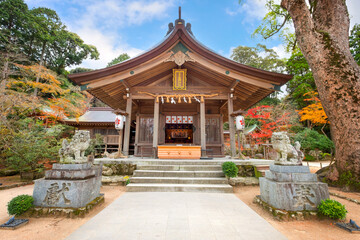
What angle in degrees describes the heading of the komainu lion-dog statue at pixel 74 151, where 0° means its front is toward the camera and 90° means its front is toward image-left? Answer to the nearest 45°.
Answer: approximately 315°

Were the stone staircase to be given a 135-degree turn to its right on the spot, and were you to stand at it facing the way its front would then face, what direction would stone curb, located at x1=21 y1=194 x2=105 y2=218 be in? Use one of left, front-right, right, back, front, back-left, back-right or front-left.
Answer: left

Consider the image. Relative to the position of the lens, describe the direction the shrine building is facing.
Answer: facing the viewer

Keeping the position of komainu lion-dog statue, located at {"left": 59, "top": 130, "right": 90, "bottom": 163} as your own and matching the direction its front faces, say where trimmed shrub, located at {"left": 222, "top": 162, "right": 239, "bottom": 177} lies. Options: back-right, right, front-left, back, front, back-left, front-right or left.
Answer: front-left

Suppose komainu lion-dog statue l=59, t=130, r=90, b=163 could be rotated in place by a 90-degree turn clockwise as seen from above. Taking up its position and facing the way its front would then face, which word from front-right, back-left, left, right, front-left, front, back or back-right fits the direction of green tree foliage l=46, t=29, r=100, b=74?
back-right

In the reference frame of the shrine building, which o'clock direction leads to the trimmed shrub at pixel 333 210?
The trimmed shrub is roughly at 11 o'clock from the shrine building.

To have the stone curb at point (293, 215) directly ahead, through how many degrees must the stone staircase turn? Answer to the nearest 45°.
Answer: approximately 45° to its left

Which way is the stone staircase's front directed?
toward the camera

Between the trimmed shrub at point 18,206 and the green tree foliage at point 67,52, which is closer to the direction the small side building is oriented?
the trimmed shrub

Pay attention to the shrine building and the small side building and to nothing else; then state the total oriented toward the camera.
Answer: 2

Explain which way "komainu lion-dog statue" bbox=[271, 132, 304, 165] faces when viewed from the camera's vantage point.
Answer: facing the viewer and to the left of the viewer

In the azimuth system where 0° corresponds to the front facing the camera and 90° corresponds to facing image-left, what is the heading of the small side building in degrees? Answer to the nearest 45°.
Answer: approximately 0°

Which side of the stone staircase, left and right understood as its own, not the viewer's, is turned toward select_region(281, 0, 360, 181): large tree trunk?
left
